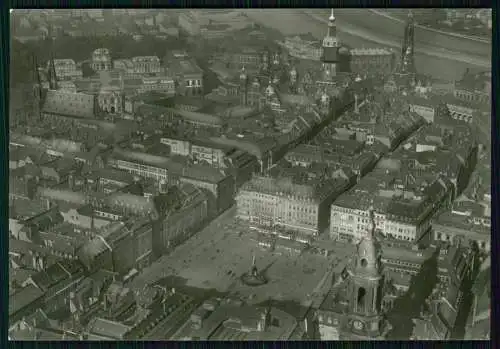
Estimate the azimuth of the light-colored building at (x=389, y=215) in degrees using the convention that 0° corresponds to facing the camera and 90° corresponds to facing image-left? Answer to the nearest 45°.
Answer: approximately 0°

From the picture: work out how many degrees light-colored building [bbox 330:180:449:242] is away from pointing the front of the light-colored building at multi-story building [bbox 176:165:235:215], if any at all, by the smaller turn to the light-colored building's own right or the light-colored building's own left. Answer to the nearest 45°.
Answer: approximately 90° to the light-colored building's own right

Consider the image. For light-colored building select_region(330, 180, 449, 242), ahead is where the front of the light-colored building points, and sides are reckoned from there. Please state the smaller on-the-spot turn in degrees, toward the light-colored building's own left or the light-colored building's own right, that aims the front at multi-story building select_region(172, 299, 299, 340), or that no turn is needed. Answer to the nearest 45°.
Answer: approximately 45° to the light-colored building's own right

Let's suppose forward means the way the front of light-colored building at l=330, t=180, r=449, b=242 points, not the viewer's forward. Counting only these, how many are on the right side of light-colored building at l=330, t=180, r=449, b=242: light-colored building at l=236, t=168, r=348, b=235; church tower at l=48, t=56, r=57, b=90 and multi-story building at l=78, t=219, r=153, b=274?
3

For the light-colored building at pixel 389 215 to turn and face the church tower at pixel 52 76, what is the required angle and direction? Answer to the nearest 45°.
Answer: approximately 90° to its right

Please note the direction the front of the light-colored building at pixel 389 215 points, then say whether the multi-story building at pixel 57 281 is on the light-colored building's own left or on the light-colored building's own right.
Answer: on the light-colored building's own right
